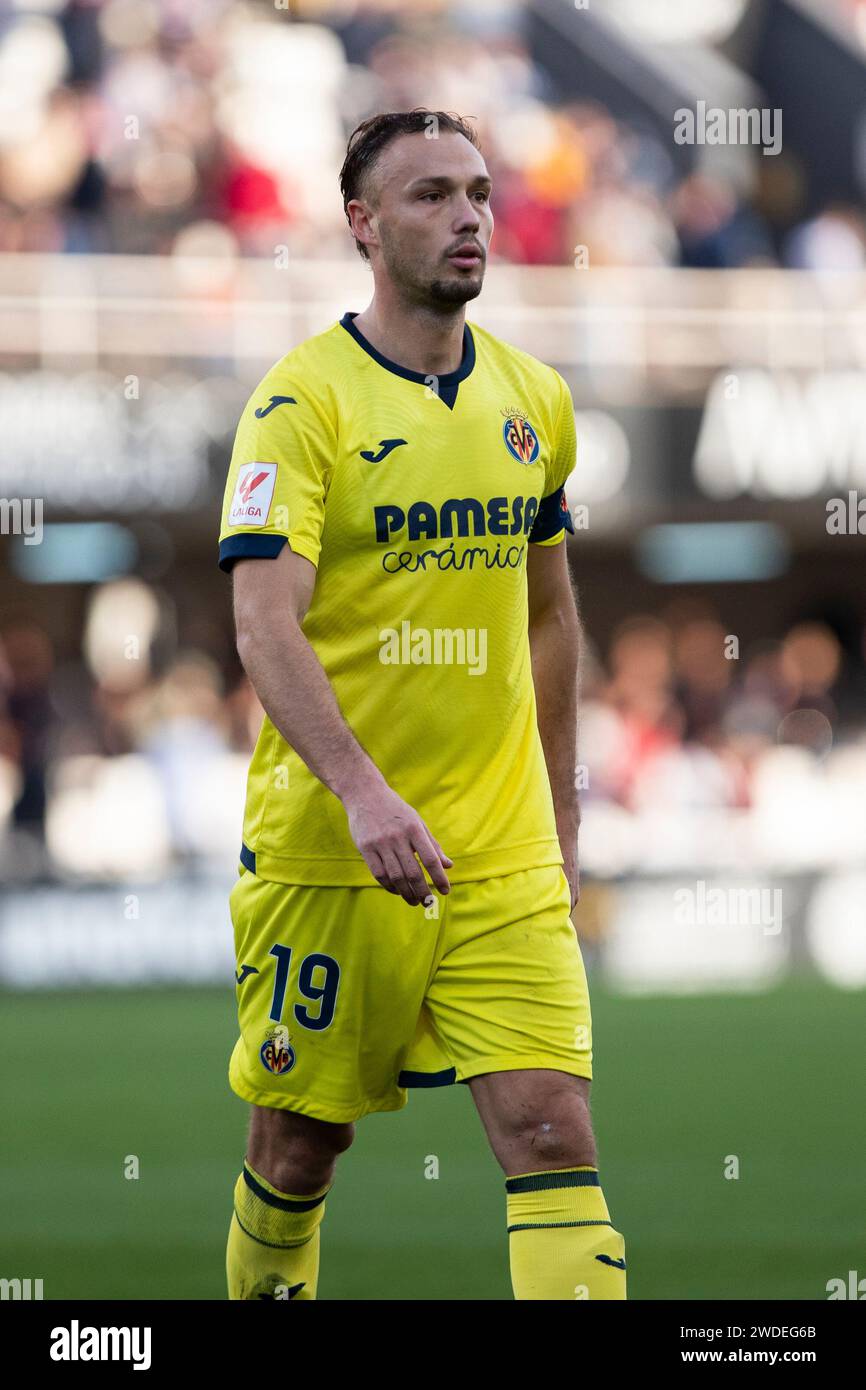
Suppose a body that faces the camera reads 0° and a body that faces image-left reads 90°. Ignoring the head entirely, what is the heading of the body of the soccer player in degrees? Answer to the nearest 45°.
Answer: approximately 315°

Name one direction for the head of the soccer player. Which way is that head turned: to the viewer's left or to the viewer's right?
to the viewer's right
